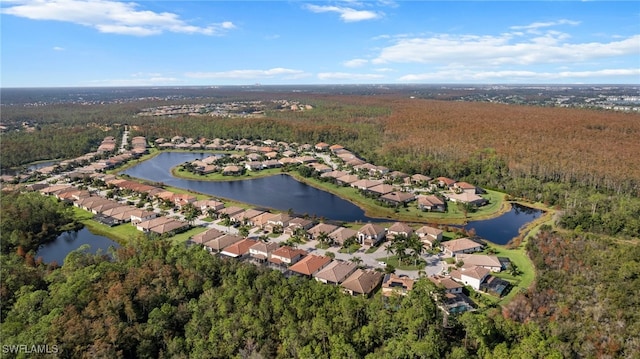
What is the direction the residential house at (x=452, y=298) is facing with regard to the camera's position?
facing away from the viewer and to the left of the viewer

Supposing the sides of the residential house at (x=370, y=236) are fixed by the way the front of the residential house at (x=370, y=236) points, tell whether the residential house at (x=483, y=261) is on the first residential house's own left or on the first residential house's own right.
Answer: on the first residential house's own left

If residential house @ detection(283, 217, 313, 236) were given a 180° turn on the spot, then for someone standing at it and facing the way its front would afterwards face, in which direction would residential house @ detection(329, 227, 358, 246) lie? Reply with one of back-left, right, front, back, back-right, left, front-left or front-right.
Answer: right

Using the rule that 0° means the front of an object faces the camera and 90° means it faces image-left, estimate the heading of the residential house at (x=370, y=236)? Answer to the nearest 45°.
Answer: approximately 45°

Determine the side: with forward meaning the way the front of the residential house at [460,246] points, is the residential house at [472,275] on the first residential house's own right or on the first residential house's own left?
on the first residential house's own left

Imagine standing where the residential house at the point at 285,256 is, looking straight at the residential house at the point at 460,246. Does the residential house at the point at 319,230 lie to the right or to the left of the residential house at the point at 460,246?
left

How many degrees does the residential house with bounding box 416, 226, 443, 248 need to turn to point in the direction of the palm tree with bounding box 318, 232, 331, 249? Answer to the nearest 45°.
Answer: approximately 45° to its right

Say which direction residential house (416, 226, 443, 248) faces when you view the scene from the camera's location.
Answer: facing the viewer and to the left of the viewer

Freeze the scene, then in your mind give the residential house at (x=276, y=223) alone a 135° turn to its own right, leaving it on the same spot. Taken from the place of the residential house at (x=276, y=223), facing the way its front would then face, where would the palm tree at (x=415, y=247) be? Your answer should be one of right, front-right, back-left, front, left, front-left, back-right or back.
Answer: back-right

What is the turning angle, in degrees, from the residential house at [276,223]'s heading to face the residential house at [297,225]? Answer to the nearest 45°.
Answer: approximately 135° to its left

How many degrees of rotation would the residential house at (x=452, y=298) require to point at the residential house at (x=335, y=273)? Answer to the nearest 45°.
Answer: approximately 45° to its left
